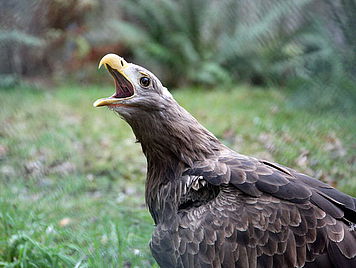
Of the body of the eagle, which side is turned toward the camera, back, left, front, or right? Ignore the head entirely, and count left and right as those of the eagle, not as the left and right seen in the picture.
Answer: left
